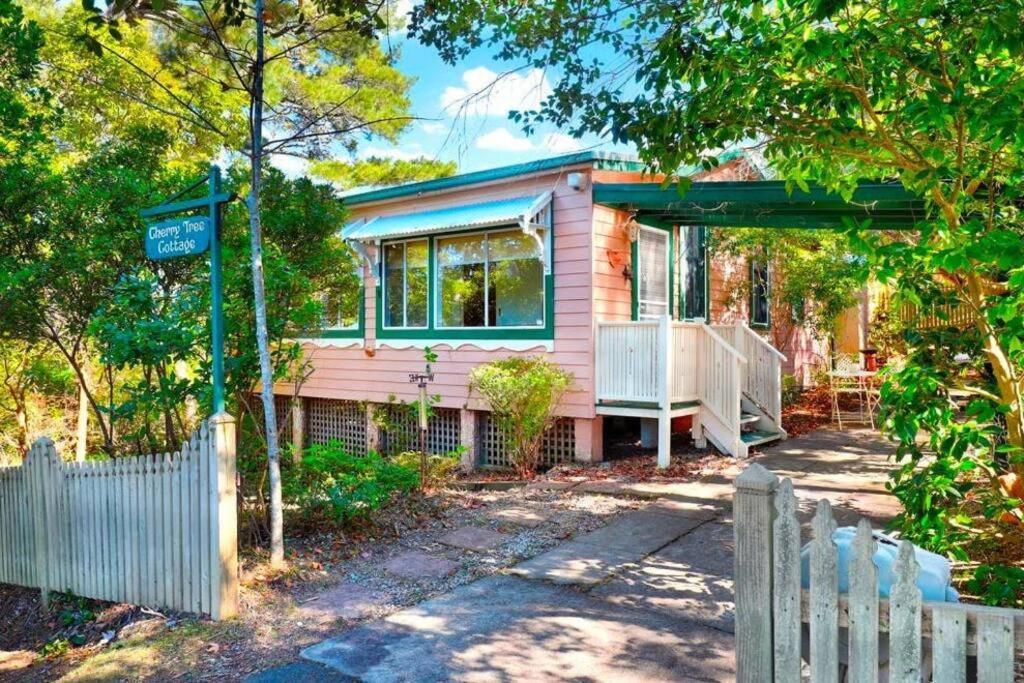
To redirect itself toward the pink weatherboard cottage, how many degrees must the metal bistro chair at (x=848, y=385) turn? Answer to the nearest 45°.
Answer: approximately 45° to its right

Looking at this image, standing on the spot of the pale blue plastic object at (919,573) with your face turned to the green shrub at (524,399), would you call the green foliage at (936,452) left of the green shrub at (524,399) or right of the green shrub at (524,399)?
right

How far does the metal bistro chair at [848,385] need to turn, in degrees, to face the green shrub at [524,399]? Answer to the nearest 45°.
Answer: approximately 45° to its right
